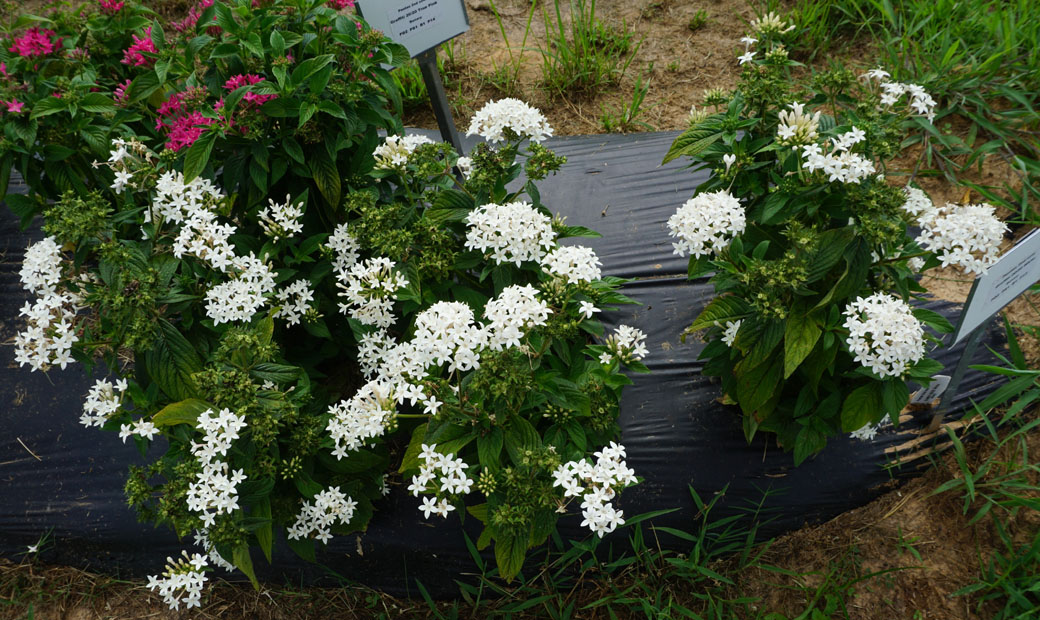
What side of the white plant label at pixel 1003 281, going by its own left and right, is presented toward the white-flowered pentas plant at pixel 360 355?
right

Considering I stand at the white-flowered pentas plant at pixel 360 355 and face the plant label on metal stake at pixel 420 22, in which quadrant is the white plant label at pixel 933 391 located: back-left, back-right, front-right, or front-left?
front-right

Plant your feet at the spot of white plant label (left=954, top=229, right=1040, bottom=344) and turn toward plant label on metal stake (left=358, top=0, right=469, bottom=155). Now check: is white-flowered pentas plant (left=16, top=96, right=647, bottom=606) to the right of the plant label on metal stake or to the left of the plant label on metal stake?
left

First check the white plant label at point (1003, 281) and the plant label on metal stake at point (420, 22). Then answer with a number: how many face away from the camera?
0

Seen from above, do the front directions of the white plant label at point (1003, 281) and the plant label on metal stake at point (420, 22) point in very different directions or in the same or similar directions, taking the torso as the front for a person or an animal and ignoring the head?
same or similar directions

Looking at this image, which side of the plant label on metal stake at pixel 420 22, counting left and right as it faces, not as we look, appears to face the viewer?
front

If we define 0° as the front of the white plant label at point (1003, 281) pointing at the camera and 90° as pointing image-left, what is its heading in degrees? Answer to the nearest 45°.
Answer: approximately 315°

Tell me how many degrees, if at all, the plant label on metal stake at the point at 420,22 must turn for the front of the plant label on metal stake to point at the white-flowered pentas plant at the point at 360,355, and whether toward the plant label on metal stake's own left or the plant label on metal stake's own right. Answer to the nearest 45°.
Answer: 0° — it already faces it

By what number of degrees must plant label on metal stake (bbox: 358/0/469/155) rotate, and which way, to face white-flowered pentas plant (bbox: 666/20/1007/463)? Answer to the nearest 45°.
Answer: approximately 45° to its left

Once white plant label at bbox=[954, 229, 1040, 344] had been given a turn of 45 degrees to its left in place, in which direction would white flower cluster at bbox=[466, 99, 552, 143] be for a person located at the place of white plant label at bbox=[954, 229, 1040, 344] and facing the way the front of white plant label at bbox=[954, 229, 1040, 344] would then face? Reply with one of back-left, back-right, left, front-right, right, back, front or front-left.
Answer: back

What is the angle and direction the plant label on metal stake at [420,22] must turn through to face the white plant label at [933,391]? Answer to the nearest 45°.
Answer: approximately 45° to its left

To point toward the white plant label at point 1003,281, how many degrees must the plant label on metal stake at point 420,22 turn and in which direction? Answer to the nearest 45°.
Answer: approximately 45° to its left
